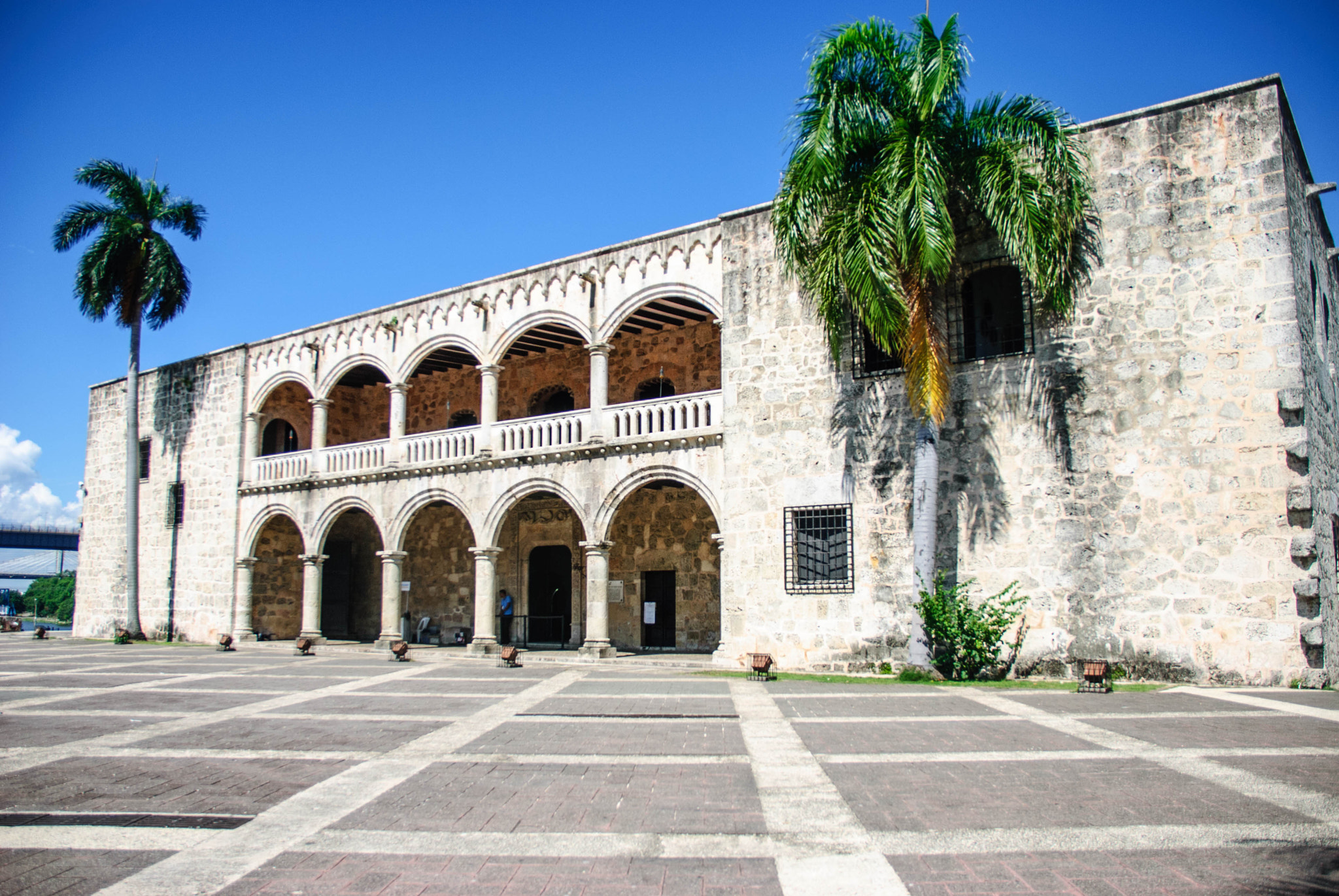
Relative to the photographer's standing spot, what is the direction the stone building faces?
facing the viewer and to the left of the viewer

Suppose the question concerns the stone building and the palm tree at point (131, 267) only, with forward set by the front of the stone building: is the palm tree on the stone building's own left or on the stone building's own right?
on the stone building's own right
